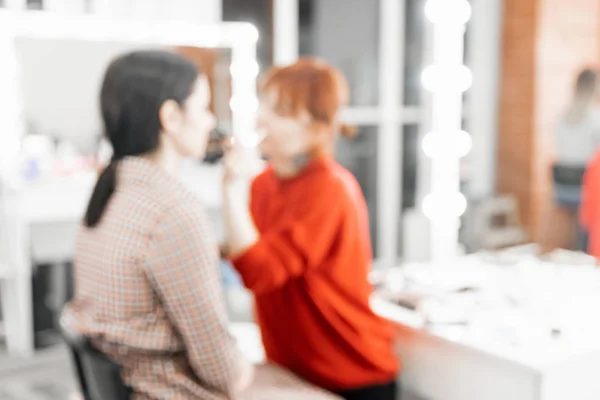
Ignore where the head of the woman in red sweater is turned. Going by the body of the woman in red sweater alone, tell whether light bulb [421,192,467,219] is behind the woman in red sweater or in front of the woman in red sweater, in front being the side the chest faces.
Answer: behind

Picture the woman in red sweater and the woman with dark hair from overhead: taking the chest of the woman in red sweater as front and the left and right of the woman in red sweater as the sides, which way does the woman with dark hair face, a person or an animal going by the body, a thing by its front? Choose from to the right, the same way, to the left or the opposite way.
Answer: the opposite way

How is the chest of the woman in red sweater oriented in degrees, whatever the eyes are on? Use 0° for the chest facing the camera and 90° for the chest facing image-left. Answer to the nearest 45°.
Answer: approximately 45°

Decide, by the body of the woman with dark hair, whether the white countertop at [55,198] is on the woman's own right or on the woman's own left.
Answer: on the woman's own left

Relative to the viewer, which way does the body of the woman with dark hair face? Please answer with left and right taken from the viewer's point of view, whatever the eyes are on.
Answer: facing away from the viewer and to the right of the viewer

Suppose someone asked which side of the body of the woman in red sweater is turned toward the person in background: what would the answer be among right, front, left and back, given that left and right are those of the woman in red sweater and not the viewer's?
back
